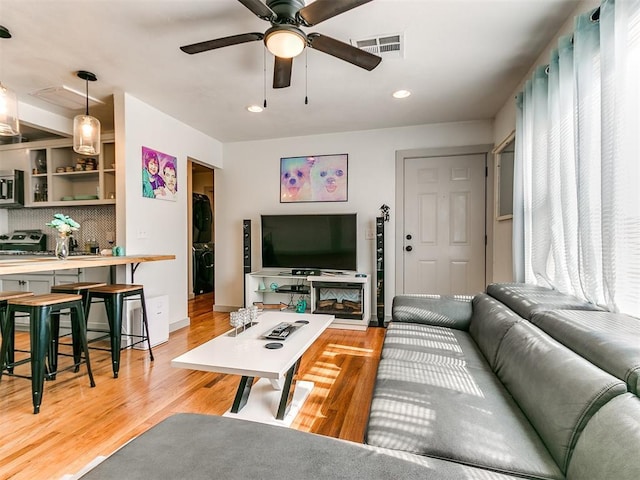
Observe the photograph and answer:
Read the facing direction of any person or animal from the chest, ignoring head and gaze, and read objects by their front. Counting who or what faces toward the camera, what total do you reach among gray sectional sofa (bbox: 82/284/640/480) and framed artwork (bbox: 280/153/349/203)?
1

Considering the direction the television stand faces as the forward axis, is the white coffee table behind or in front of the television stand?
in front

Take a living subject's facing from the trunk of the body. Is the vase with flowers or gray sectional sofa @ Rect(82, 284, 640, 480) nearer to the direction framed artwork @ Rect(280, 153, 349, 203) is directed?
the gray sectional sofa

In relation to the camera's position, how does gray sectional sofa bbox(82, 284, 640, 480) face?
facing to the left of the viewer

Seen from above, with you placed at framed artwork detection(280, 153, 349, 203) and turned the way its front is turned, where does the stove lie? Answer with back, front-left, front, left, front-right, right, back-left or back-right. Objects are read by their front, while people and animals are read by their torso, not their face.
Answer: right

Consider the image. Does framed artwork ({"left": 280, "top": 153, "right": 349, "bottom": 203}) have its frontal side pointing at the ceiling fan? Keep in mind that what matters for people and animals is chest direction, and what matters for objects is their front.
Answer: yes

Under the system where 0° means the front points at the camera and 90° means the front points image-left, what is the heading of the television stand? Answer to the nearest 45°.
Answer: approximately 0°

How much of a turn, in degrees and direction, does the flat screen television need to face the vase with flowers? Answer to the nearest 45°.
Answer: approximately 45° to its right

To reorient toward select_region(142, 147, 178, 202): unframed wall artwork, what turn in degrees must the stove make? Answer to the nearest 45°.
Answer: approximately 45° to its left

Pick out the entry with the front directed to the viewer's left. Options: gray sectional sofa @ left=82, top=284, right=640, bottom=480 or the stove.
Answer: the gray sectional sofa

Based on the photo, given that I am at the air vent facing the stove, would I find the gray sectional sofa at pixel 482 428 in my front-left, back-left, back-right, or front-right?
back-left
